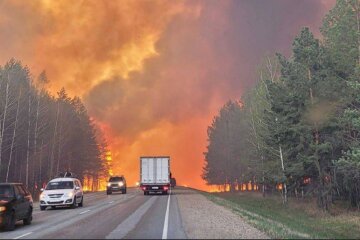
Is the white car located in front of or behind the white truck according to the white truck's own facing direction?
behind

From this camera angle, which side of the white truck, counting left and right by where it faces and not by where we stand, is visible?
back
